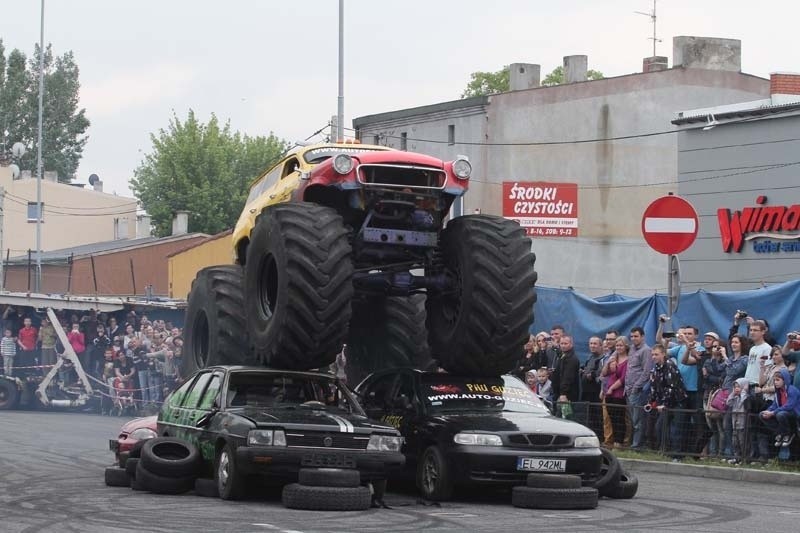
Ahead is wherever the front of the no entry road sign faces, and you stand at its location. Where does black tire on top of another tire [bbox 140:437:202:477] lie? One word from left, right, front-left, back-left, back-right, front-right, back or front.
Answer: front-right

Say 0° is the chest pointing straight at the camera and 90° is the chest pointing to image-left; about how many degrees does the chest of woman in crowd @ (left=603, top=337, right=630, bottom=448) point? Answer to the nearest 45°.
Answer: approximately 45°

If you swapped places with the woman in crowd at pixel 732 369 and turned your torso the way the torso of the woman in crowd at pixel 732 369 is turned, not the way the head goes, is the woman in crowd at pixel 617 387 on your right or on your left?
on your right

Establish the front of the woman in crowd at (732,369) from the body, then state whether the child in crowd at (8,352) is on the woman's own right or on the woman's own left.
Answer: on the woman's own right

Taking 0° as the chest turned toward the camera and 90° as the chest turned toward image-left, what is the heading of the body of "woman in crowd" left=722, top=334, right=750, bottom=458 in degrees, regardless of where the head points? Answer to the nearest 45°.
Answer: approximately 45°

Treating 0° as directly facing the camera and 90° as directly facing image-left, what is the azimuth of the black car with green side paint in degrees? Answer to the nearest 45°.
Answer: approximately 315°

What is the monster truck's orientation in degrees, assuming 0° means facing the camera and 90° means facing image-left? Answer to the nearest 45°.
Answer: approximately 315°

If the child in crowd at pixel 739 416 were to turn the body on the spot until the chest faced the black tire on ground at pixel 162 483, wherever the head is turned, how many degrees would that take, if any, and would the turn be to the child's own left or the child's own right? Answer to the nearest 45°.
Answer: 0° — they already face it

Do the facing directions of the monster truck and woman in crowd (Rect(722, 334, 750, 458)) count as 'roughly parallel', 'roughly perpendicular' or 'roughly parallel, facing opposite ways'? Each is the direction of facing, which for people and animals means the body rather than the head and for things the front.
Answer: roughly perpendicular

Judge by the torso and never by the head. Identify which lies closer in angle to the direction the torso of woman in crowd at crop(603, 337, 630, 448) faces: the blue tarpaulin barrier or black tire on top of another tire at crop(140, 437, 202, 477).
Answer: the black tire on top of another tire

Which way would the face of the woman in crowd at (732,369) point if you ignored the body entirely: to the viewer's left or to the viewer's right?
to the viewer's left
